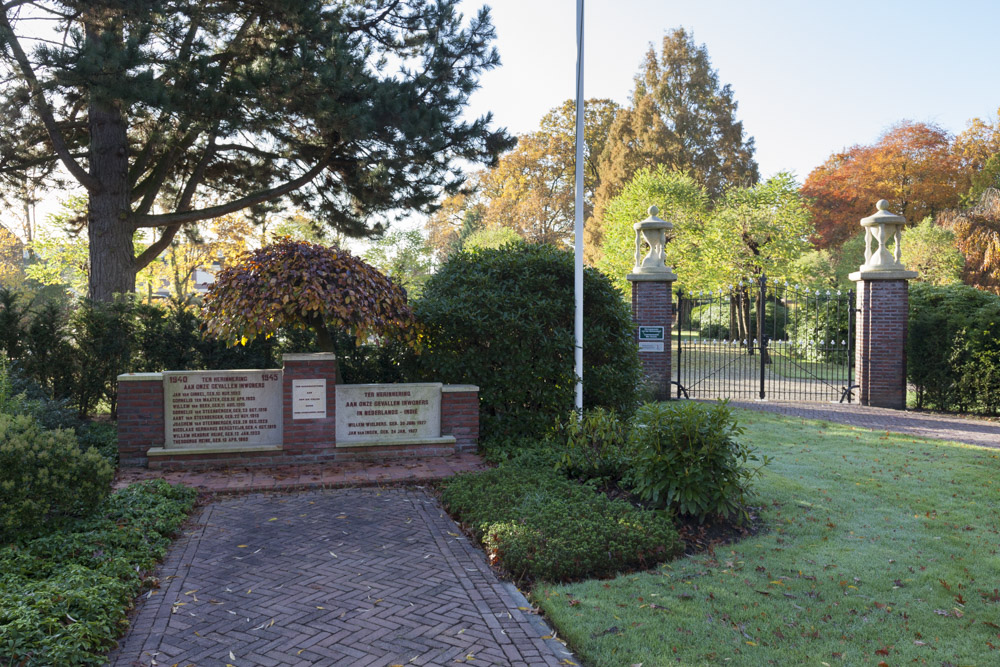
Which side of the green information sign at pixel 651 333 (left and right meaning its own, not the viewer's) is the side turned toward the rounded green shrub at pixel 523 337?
front

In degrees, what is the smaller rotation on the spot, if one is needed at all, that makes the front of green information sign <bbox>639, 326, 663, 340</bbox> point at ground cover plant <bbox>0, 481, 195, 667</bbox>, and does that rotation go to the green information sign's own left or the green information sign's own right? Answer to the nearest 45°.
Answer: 0° — it already faces it

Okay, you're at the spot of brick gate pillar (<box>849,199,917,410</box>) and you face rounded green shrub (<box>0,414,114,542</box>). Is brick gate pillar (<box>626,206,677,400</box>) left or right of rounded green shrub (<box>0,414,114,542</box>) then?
right

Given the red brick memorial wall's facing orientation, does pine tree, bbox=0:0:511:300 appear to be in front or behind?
behind

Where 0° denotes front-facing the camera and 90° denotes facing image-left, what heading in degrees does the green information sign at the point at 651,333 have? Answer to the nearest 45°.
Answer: approximately 0°

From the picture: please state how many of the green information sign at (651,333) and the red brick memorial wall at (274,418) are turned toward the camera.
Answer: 2

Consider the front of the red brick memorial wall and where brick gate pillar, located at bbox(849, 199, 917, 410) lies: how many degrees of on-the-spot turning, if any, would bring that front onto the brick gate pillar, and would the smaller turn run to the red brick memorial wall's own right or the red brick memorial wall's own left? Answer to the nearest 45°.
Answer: approximately 90° to the red brick memorial wall's own left

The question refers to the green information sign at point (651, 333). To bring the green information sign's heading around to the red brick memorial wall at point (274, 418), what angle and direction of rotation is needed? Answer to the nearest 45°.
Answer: approximately 45° to its right

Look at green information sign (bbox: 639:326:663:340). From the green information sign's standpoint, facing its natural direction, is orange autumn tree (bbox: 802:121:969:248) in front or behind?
behind

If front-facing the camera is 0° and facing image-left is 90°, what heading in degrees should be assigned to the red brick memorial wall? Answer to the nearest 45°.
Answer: approximately 0°
